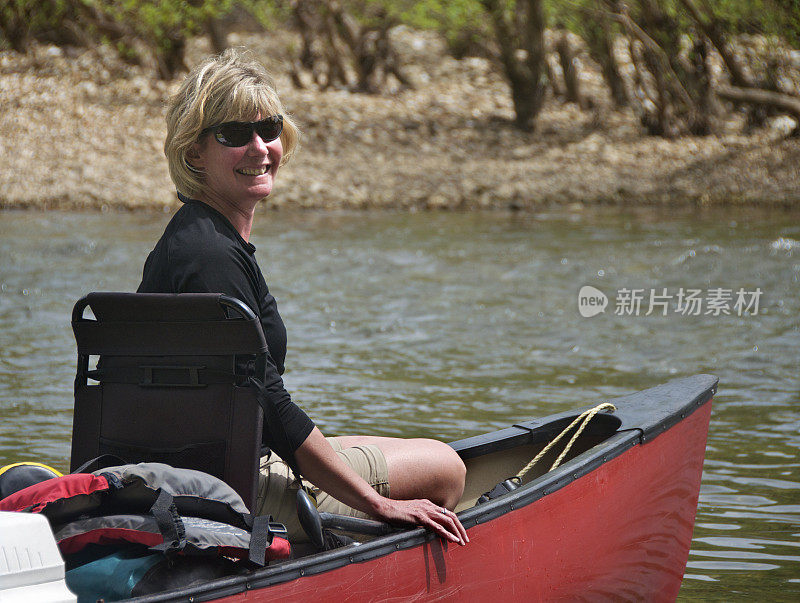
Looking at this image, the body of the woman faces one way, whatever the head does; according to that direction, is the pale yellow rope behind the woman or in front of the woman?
in front

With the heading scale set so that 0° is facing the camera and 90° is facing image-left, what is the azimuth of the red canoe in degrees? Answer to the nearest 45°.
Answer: approximately 225°

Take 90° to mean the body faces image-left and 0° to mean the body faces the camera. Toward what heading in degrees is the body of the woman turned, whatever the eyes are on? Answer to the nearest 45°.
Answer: approximately 270°

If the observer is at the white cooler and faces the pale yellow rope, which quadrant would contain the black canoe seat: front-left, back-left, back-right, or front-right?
front-left

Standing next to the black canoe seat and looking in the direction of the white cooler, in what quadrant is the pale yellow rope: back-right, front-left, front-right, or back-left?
back-left
